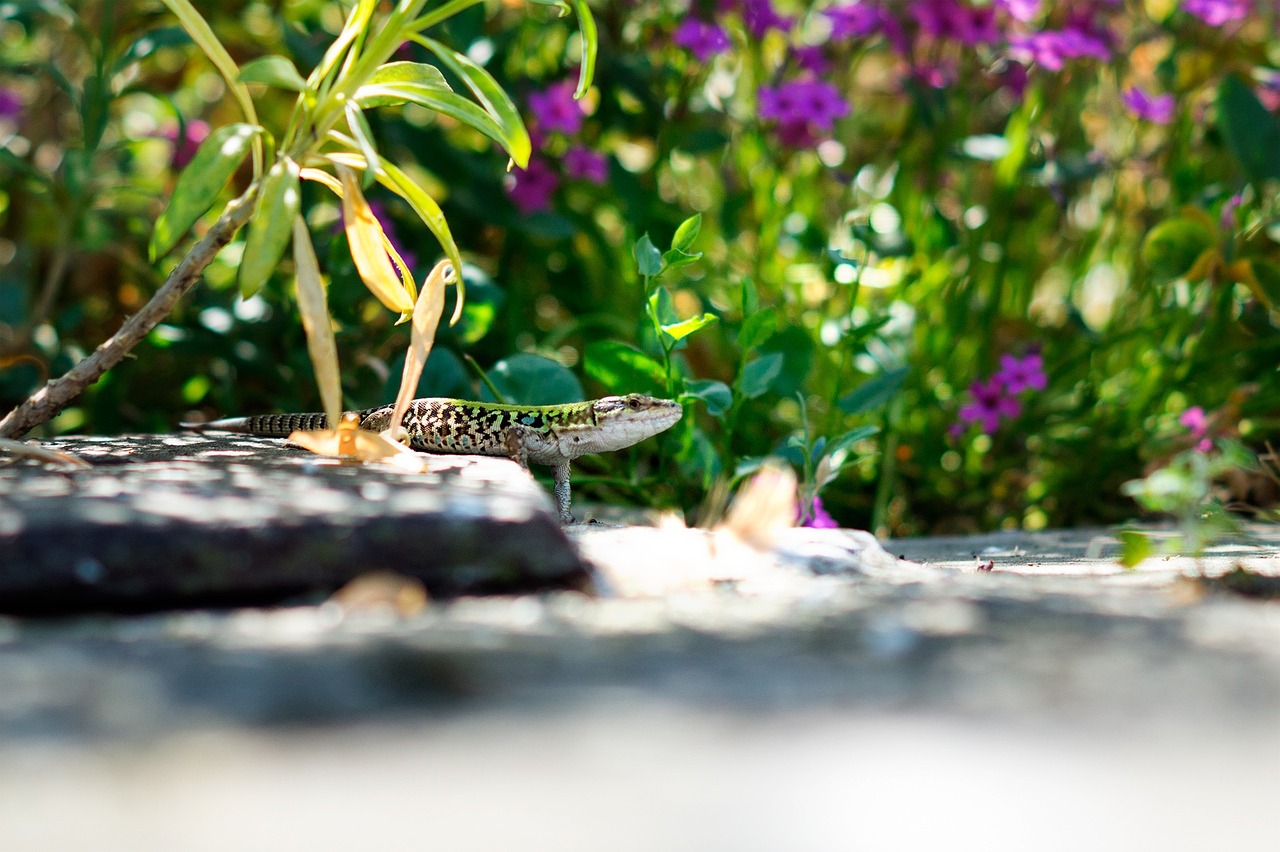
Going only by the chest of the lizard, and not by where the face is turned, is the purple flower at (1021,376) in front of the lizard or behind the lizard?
in front

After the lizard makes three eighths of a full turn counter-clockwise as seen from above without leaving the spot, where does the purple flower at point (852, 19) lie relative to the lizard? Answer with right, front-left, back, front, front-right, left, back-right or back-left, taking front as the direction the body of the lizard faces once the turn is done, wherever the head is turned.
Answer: right

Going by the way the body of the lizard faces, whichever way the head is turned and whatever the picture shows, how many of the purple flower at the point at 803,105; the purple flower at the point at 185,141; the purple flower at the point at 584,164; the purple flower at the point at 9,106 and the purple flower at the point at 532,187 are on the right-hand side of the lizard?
0

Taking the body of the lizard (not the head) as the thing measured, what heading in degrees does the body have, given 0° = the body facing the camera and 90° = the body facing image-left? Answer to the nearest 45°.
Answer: approximately 270°

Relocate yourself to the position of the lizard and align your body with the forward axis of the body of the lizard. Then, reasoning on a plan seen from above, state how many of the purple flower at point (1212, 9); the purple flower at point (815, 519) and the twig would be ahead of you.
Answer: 2

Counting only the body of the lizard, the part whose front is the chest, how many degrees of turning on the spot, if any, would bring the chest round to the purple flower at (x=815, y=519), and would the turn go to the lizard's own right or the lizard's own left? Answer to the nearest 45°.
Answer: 0° — it already faces it

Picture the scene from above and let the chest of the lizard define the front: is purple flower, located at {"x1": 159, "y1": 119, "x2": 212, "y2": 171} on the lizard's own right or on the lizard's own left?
on the lizard's own left

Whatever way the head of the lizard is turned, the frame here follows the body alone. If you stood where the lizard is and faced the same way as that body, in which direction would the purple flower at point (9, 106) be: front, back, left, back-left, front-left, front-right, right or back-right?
back-left

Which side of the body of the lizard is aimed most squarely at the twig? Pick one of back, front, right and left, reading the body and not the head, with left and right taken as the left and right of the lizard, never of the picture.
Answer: back

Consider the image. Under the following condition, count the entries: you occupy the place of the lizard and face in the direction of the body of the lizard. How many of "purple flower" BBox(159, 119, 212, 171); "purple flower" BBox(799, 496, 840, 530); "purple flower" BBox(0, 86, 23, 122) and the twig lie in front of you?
1

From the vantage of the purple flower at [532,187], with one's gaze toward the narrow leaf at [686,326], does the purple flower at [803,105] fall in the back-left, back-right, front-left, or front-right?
front-left

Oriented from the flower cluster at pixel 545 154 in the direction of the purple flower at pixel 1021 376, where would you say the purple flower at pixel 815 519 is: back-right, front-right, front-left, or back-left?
front-right

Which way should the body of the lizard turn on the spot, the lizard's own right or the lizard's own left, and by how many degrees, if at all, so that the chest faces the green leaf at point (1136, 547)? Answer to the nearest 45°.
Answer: approximately 45° to the lizard's own right
